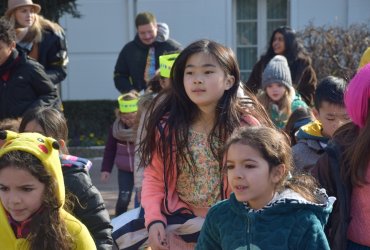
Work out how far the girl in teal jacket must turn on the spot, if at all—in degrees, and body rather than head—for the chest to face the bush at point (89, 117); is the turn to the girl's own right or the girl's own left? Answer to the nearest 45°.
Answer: approximately 135° to the girl's own right

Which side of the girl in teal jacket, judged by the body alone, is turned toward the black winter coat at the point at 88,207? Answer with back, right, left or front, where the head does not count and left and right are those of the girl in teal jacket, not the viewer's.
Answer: right

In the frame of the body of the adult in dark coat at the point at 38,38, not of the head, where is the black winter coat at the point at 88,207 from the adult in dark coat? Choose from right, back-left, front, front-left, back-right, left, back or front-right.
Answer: front-left

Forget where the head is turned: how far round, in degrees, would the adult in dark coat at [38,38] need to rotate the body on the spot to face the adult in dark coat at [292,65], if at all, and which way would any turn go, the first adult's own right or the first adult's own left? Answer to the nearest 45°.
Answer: approximately 135° to the first adult's own left

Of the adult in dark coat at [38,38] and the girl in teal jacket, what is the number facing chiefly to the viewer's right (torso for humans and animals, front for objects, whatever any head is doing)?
0

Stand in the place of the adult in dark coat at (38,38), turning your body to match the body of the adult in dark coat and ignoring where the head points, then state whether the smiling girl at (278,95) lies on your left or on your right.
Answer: on your left

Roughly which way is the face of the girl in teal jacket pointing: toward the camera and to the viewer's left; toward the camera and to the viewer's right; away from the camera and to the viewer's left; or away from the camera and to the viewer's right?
toward the camera and to the viewer's left

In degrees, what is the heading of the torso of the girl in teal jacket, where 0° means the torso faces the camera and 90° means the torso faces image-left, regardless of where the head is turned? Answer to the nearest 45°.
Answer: approximately 45°

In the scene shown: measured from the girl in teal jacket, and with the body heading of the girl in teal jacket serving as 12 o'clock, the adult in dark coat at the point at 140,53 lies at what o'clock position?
The adult in dark coat is roughly at 4 o'clock from the girl in teal jacket.
